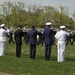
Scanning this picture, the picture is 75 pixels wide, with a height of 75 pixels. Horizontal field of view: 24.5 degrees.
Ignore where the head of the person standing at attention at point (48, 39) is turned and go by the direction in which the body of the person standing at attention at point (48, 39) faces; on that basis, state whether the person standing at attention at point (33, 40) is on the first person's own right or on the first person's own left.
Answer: on the first person's own left

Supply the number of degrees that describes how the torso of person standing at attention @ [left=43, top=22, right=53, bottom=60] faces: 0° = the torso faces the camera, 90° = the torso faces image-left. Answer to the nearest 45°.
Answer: approximately 180°
